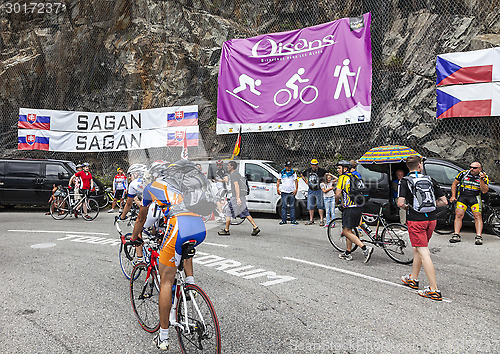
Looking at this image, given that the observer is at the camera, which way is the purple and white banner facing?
facing the viewer

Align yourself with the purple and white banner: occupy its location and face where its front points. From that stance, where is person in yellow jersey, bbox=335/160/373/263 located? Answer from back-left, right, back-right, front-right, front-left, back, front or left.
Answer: front

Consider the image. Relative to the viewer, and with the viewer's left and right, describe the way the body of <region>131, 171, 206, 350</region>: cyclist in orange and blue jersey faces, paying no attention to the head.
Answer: facing away from the viewer and to the left of the viewer

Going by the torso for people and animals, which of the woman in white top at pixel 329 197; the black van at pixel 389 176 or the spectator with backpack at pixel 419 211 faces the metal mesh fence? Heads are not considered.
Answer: the spectator with backpack

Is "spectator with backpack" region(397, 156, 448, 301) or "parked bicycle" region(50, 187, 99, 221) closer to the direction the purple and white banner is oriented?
the spectator with backpack

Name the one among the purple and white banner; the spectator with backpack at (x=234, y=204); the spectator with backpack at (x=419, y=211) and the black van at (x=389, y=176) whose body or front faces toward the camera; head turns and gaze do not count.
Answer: the purple and white banner

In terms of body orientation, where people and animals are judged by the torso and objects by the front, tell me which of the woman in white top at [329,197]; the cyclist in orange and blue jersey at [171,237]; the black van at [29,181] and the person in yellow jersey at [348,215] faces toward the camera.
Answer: the woman in white top
